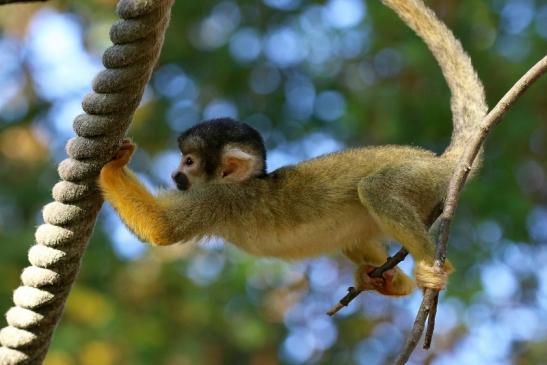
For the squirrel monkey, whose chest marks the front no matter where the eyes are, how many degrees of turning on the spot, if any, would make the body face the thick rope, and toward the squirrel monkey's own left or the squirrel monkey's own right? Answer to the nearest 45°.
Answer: approximately 45° to the squirrel monkey's own left

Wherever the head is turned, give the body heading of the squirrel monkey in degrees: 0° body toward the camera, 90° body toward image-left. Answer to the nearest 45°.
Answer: approximately 90°
